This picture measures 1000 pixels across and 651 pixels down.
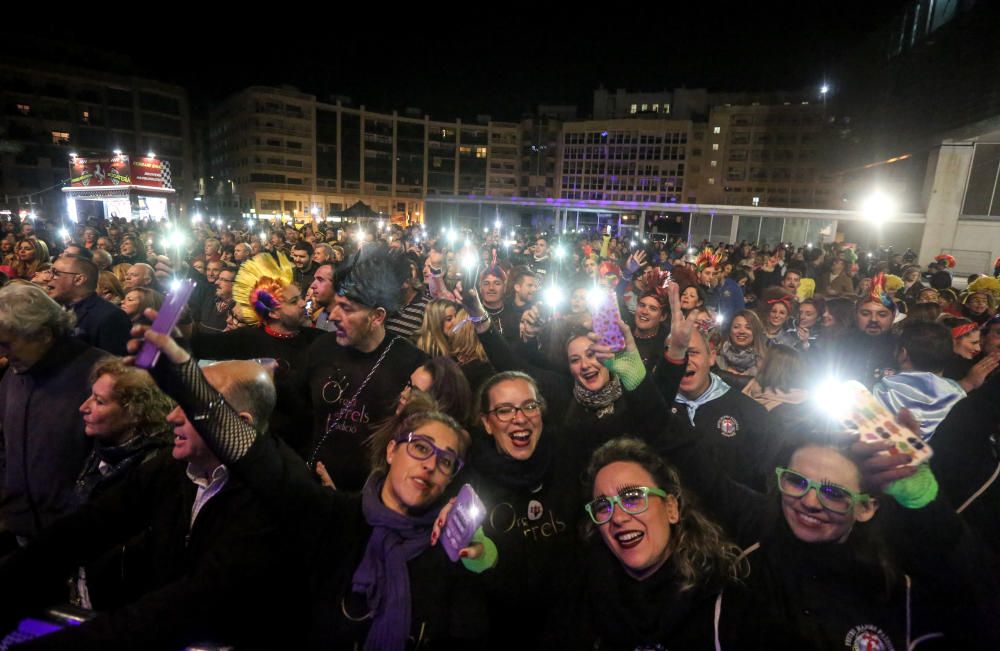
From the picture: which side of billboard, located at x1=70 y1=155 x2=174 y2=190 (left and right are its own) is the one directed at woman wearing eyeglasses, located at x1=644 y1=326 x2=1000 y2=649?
front

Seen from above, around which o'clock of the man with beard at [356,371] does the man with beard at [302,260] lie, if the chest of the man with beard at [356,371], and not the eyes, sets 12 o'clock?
the man with beard at [302,260] is roughly at 4 o'clock from the man with beard at [356,371].

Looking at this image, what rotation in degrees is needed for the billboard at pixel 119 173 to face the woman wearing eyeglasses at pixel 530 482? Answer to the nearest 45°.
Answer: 0° — it already faces them

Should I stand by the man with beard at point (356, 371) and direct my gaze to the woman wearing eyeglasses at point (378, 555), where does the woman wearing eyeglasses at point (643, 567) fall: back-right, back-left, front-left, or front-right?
front-left

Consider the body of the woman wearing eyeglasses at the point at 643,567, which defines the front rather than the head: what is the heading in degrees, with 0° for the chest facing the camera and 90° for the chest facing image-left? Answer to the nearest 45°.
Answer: approximately 45°

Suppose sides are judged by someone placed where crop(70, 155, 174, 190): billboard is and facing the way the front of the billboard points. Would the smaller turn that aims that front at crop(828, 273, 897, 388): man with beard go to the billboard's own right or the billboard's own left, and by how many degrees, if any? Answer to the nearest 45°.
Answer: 0° — it already faces them

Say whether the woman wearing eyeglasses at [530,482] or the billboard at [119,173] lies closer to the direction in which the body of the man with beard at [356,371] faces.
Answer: the woman wearing eyeglasses

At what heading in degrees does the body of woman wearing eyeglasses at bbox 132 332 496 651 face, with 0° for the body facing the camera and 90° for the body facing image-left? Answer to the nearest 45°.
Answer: approximately 0°

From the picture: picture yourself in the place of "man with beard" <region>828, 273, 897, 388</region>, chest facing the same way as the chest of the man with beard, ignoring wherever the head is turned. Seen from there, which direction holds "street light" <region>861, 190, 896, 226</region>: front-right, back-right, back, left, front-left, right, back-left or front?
back

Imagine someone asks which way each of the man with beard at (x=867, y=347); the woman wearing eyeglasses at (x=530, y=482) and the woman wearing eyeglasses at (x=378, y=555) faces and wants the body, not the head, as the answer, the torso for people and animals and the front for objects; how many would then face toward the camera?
3

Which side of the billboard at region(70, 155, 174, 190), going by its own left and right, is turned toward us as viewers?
front

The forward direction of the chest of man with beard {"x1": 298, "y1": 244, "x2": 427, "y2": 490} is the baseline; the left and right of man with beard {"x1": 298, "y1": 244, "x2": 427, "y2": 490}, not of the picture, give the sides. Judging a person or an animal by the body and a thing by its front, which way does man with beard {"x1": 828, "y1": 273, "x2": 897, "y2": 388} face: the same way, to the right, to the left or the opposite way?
the same way

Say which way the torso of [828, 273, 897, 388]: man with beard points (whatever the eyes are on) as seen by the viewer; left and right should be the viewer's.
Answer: facing the viewer

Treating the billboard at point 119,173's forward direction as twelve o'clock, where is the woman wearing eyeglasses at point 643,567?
The woman wearing eyeglasses is roughly at 12 o'clock from the billboard.

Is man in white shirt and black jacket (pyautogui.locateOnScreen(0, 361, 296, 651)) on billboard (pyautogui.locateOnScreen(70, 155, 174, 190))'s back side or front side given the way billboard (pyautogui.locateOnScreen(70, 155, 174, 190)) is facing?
on the front side

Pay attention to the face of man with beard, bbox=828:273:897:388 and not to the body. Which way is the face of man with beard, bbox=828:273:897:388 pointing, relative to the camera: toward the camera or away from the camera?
toward the camera
